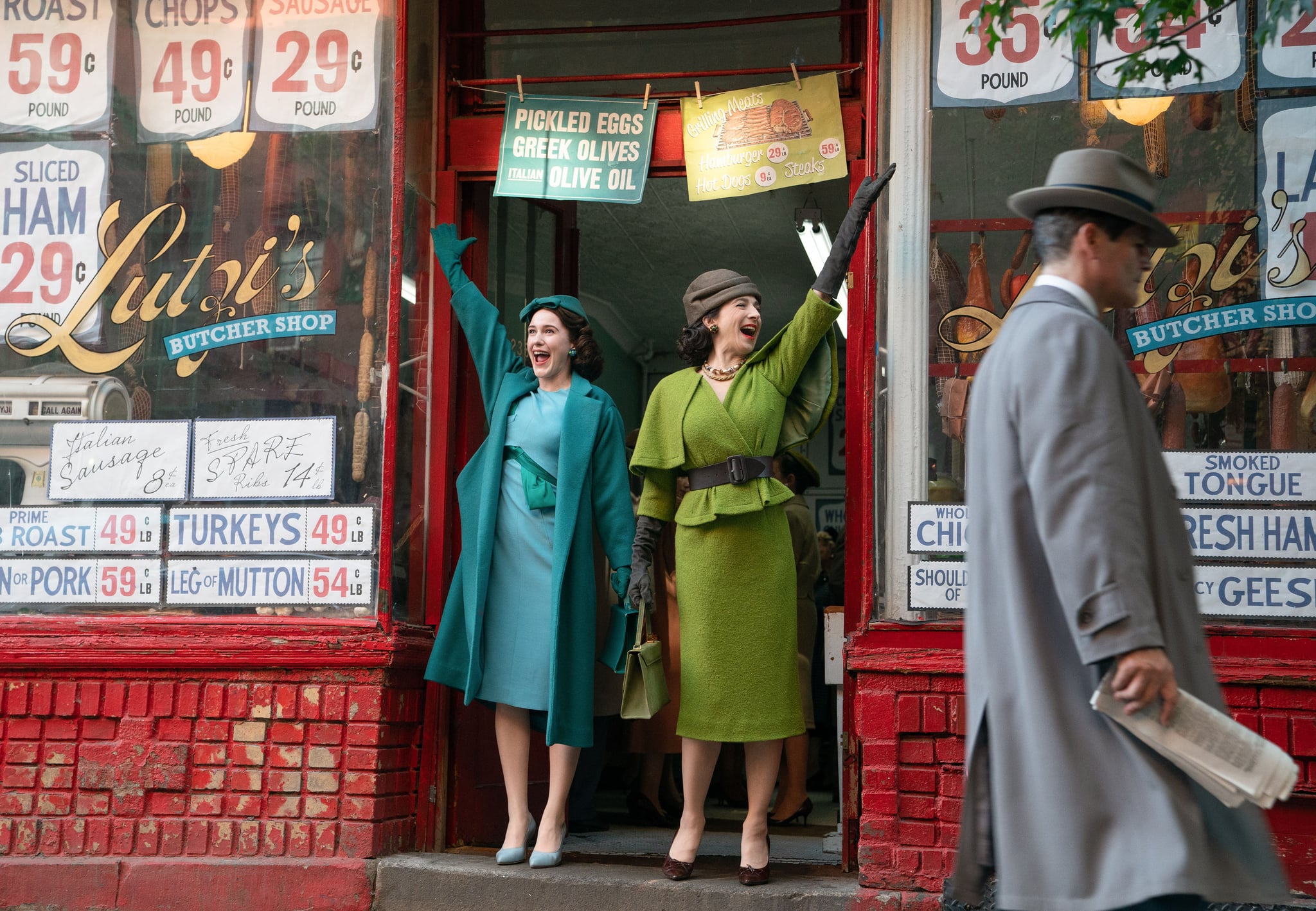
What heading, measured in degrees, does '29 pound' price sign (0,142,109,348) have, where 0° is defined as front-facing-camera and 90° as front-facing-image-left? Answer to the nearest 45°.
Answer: approximately 0°

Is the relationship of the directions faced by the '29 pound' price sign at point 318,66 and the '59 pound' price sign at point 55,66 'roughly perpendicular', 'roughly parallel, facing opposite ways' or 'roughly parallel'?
roughly parallel

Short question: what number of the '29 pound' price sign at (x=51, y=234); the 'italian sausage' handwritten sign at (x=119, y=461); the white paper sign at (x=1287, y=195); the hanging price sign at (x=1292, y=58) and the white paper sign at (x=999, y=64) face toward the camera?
5

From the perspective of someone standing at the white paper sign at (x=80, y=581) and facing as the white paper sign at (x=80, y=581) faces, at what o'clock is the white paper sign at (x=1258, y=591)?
the white paper sign at (x=1258, y=591) is roughly at 10 o'clock from the white paper sign at (x=80, y=581).

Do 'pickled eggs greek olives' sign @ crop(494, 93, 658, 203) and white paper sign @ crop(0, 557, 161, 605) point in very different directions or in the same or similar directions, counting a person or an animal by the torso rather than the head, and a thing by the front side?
same or similar directions

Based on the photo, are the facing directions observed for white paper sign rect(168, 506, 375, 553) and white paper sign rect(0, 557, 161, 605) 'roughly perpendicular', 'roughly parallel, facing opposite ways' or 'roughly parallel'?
roughly parallel

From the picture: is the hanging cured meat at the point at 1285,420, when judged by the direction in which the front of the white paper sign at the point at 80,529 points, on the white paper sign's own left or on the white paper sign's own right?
on the white paper sign's own left

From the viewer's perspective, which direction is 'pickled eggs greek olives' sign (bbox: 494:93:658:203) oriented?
toward the camera

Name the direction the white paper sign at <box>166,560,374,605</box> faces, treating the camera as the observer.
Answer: facing the viewer

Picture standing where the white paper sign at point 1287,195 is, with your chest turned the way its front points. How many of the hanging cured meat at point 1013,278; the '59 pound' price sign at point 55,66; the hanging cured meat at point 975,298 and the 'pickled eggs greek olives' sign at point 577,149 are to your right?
4

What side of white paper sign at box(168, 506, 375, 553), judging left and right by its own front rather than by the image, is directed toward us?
front
